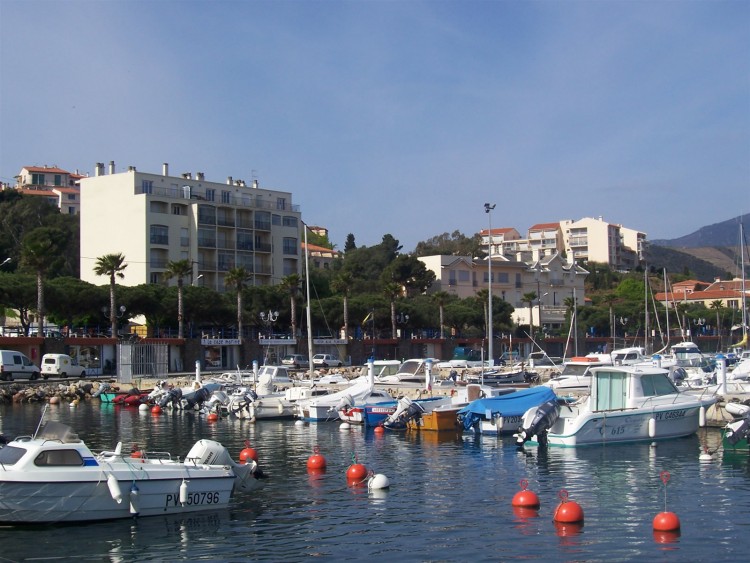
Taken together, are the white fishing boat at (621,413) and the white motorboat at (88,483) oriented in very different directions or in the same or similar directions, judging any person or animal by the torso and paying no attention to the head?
very different directions

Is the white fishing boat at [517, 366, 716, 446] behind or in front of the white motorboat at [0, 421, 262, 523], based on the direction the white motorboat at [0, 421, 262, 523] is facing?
behind

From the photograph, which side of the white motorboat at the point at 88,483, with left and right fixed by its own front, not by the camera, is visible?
left

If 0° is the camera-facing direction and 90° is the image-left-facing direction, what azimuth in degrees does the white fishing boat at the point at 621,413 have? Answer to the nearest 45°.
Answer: approximately 225°

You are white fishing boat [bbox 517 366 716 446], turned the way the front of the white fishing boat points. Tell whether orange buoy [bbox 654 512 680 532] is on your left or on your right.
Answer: on your right

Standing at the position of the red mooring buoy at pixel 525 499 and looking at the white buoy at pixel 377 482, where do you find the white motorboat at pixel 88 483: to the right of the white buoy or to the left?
left

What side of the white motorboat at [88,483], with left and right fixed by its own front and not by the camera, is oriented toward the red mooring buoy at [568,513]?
back

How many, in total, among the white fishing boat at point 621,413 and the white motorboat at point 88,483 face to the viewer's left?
1

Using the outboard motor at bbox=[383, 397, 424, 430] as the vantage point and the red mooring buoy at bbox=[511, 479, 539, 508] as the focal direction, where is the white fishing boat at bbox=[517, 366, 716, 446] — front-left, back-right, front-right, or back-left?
front-left

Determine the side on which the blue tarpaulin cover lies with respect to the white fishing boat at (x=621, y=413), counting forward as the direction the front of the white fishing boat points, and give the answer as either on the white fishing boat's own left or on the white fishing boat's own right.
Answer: on the white fishing boat's own left

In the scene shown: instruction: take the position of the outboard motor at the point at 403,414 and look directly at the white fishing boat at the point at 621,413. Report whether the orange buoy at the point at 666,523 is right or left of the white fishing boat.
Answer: right

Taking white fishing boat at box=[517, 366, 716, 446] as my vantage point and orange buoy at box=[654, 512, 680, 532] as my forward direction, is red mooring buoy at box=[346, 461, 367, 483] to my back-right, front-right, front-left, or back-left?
front-right

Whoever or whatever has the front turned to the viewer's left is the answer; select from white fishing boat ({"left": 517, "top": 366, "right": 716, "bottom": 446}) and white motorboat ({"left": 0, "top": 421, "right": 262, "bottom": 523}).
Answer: the white motorboat

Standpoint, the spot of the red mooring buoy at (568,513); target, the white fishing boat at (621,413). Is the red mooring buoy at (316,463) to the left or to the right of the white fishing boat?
left

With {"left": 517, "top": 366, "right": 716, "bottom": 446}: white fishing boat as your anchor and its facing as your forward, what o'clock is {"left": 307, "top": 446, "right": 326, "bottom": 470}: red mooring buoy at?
The red mooring buoy is roughly at 6 o'clock from the white fishing boat.

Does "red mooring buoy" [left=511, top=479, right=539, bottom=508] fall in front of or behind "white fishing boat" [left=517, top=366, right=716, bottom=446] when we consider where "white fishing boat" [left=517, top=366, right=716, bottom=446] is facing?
behind

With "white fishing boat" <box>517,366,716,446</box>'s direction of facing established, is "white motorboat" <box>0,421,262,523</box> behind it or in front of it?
behind
